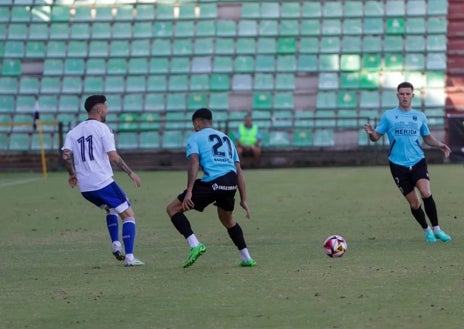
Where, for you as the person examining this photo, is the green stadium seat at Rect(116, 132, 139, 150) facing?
facing the viewer

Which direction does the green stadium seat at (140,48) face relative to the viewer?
toward the camera

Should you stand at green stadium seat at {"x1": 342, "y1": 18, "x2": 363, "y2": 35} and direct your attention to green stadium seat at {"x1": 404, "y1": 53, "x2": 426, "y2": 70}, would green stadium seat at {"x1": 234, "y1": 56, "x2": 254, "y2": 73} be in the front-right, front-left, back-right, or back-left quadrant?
back-right

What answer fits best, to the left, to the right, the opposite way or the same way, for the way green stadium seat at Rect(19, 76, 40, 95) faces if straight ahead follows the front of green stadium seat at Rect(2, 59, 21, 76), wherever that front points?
the same way

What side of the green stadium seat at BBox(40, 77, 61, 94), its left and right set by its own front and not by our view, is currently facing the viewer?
front

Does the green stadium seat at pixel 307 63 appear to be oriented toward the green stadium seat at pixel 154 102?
no

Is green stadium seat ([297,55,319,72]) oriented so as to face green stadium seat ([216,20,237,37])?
no

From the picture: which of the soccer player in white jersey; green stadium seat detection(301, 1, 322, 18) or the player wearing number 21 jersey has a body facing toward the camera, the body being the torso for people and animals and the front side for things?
the green stadium seat

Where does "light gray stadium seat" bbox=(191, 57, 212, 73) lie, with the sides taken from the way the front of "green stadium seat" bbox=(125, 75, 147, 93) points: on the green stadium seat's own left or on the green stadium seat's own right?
on the green stadium seat's own left

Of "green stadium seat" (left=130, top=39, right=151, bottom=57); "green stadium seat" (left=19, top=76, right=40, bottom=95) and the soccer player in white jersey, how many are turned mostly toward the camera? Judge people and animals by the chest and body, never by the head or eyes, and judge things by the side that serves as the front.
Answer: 2

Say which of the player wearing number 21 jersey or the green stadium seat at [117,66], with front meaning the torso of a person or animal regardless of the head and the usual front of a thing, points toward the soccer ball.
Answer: the green stadium seat

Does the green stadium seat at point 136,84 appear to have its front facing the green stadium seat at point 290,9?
no

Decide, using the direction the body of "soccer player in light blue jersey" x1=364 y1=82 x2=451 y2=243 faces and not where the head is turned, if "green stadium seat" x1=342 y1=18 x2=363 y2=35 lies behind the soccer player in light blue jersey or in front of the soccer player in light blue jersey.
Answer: behind

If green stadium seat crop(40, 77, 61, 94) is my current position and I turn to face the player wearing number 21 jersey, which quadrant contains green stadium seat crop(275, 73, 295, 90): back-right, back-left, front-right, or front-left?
front-left

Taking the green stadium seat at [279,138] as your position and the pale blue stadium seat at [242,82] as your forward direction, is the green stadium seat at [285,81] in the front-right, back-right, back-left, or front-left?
front-right

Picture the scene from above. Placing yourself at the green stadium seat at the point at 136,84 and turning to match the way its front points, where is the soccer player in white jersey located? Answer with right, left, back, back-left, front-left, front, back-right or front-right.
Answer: front

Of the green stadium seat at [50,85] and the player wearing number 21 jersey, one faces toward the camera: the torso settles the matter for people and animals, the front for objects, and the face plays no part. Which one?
the green stadium seat

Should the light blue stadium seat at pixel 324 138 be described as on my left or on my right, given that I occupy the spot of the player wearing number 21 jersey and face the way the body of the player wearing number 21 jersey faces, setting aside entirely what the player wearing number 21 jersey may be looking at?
on my right

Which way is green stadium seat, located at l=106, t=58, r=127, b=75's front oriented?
toward the camera

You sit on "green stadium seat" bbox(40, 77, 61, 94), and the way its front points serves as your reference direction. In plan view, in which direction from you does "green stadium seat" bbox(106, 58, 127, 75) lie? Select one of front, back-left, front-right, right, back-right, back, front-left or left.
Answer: left

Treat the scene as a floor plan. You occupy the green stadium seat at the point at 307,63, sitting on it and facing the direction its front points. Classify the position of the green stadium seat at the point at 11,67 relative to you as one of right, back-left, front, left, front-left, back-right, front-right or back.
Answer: right
